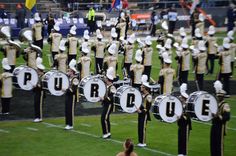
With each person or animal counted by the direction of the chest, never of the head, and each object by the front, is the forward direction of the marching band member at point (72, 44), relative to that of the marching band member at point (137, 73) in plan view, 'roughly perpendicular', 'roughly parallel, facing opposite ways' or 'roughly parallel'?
roughly parallel

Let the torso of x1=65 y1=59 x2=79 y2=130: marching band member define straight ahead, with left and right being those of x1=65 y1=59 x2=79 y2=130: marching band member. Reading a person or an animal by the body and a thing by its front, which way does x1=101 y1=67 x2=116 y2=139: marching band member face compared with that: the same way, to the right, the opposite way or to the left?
the same way

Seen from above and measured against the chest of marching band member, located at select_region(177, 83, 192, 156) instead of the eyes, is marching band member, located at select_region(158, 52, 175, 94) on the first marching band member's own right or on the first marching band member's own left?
on the first marching band member's own right

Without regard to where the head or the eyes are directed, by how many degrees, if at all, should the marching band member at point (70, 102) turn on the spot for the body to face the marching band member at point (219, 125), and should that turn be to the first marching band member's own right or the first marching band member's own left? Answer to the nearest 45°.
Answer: approximately 135° to the first marching band member's own left

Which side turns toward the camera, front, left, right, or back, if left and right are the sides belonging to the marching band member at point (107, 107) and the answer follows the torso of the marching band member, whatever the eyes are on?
left

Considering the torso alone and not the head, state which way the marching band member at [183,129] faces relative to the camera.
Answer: to the viewer's left
